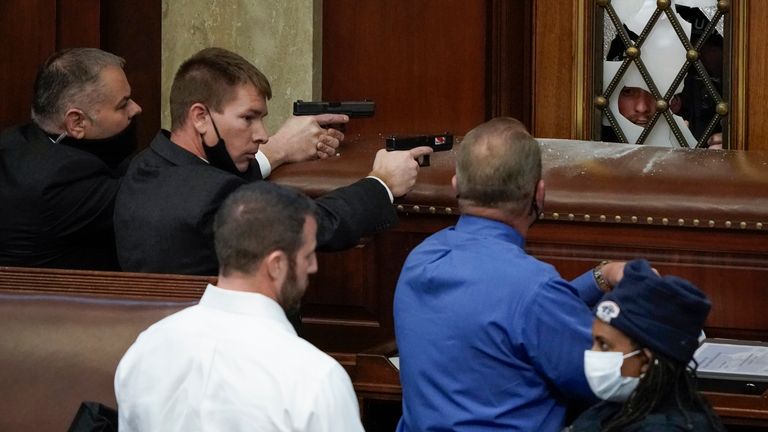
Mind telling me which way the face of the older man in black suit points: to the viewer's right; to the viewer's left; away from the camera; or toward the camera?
to the viewer's right

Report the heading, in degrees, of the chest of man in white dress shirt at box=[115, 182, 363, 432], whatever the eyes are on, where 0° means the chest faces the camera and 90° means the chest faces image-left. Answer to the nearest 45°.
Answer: approximately 225°

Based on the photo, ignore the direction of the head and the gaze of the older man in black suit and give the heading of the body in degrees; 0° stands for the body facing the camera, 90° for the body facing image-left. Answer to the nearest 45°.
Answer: approximately 270°

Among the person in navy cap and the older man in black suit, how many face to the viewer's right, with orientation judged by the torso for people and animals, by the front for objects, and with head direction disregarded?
1

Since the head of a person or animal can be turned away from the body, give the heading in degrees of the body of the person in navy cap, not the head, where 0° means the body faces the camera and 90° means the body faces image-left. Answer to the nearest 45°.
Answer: approximately 90°

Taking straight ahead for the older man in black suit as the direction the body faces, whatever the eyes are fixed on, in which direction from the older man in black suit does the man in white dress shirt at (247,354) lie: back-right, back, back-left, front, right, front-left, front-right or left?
right

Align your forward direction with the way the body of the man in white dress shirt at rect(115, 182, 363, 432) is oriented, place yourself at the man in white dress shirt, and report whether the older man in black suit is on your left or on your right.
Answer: on your left

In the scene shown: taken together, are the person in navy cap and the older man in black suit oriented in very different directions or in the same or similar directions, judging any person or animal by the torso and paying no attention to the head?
very different directions

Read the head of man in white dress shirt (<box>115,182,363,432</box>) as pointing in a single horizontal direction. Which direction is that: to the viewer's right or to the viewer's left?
to the viewer's right

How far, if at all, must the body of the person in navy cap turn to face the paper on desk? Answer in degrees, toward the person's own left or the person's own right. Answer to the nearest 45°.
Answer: approximately 90° to the person's own right
